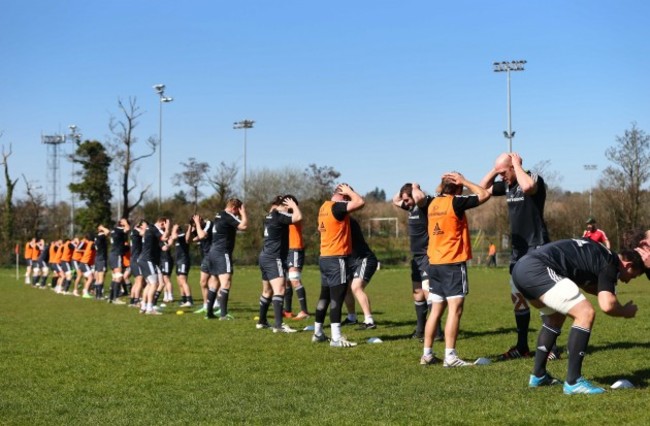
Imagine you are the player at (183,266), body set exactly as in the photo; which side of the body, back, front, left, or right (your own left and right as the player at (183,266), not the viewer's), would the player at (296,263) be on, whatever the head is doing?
left

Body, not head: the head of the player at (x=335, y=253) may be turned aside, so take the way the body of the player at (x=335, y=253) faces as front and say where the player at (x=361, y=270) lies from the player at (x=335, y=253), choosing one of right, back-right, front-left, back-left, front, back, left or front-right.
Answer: front-left

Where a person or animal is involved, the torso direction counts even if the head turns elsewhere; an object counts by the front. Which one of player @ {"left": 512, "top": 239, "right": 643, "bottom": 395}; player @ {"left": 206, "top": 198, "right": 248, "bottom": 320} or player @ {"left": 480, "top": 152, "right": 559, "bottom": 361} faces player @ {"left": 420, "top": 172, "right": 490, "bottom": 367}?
player @ {"left": 480, "top": 152, "right": 559, "bottom": 361}

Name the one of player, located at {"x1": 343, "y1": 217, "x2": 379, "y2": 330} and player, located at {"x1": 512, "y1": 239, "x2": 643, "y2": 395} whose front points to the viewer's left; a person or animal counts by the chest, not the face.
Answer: player, located at {"x1": 343, "y1": 217, "x2": 379, "y2": 330}

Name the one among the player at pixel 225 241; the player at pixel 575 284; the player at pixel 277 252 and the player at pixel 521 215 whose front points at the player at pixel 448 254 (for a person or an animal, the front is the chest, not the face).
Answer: the player at pixel 521 215

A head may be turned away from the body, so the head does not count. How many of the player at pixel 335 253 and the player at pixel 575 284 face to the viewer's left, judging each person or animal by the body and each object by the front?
0

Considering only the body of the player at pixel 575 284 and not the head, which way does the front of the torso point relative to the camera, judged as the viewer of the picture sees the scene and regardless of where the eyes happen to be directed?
to the viewer's right

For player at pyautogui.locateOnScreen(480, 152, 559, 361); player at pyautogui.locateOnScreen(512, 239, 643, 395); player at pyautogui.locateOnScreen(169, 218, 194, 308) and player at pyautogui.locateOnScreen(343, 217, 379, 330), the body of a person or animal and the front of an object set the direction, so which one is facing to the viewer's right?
player at pyautogui.locateOnScreen(512, 239, 643, 395)
